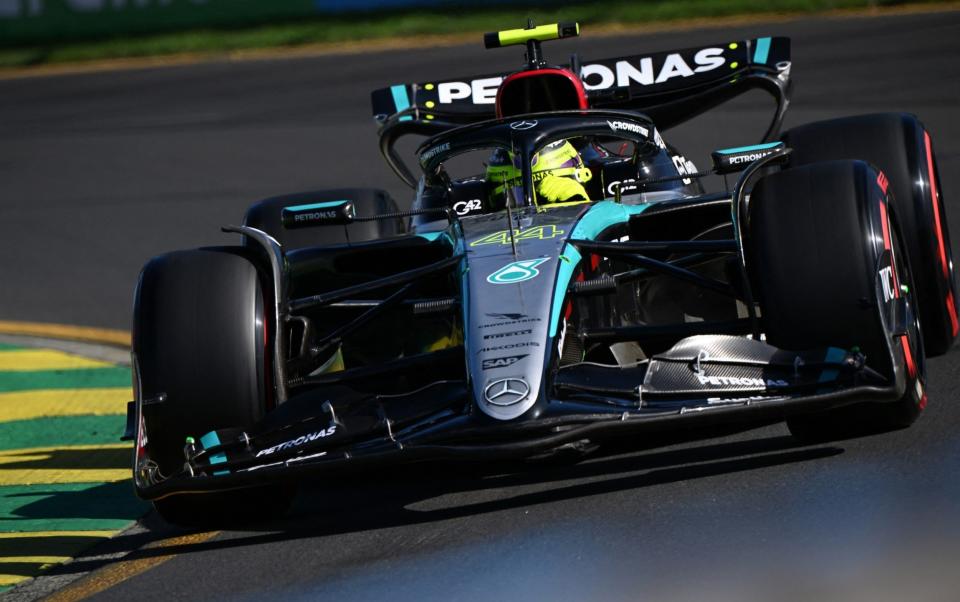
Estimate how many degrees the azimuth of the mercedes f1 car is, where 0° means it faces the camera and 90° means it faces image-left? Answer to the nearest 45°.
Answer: approximately 0°
